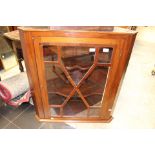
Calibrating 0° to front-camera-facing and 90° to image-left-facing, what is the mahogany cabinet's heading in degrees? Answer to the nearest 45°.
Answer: approximately 0°
